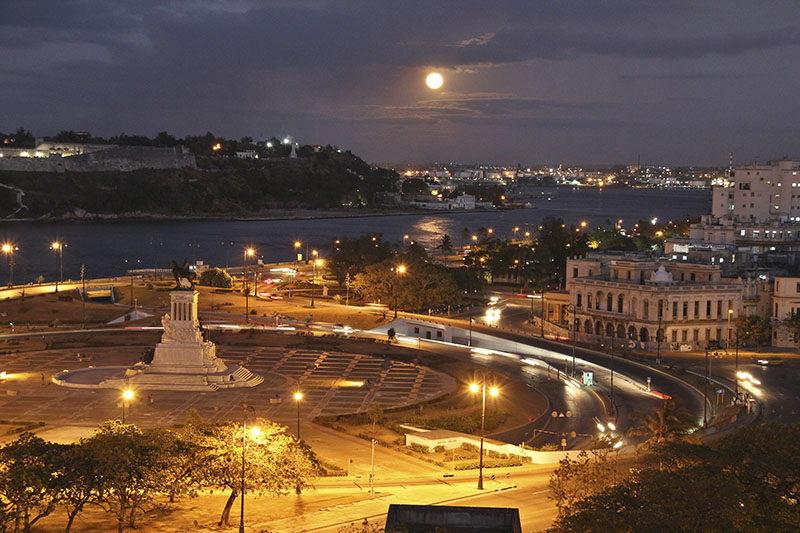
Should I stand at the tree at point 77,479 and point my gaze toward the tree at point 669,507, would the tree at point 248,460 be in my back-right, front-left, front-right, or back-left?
front-left

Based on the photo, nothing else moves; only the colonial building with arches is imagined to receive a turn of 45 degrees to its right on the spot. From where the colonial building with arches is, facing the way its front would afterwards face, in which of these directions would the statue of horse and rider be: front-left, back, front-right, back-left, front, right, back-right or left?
front-left

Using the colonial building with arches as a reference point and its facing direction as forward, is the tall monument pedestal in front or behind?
in front

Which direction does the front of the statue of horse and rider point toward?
to the viewer's left

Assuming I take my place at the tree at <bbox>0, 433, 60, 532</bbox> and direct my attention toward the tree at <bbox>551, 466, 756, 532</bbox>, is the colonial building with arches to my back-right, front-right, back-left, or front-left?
front-left

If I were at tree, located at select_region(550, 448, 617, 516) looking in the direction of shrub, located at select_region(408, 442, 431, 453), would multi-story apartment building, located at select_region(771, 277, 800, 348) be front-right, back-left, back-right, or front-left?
front-right

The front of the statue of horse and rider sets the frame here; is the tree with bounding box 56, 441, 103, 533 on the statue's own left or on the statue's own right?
on the statue's own left

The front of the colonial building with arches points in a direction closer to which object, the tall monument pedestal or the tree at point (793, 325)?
the tall monument pedestal

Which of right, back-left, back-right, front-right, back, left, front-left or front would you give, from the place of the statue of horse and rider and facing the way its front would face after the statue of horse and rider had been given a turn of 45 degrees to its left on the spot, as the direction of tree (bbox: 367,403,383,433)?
left

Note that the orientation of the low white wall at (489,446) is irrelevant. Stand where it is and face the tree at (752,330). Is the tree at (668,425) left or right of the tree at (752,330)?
right

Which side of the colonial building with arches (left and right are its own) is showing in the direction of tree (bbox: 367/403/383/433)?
front

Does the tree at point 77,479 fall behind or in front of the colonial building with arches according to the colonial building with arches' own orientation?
in front

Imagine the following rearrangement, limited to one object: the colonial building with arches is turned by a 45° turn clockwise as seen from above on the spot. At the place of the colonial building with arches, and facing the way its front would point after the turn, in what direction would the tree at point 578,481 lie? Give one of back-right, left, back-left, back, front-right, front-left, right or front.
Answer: left

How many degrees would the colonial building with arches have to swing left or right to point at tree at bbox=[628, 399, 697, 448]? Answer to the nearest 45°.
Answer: approximately 45° to its left

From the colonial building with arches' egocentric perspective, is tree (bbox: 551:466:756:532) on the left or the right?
on its left

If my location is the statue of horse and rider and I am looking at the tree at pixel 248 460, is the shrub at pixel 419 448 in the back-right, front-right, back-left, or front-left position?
front-left

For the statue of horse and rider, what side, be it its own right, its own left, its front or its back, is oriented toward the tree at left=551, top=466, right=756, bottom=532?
left
